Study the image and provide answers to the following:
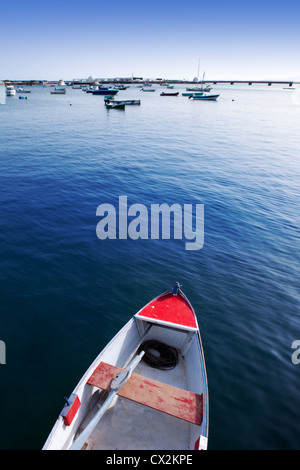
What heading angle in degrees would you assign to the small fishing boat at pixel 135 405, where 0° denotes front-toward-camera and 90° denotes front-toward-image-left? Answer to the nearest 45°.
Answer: approximately 180°

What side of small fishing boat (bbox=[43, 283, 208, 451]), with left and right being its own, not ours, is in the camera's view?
back
